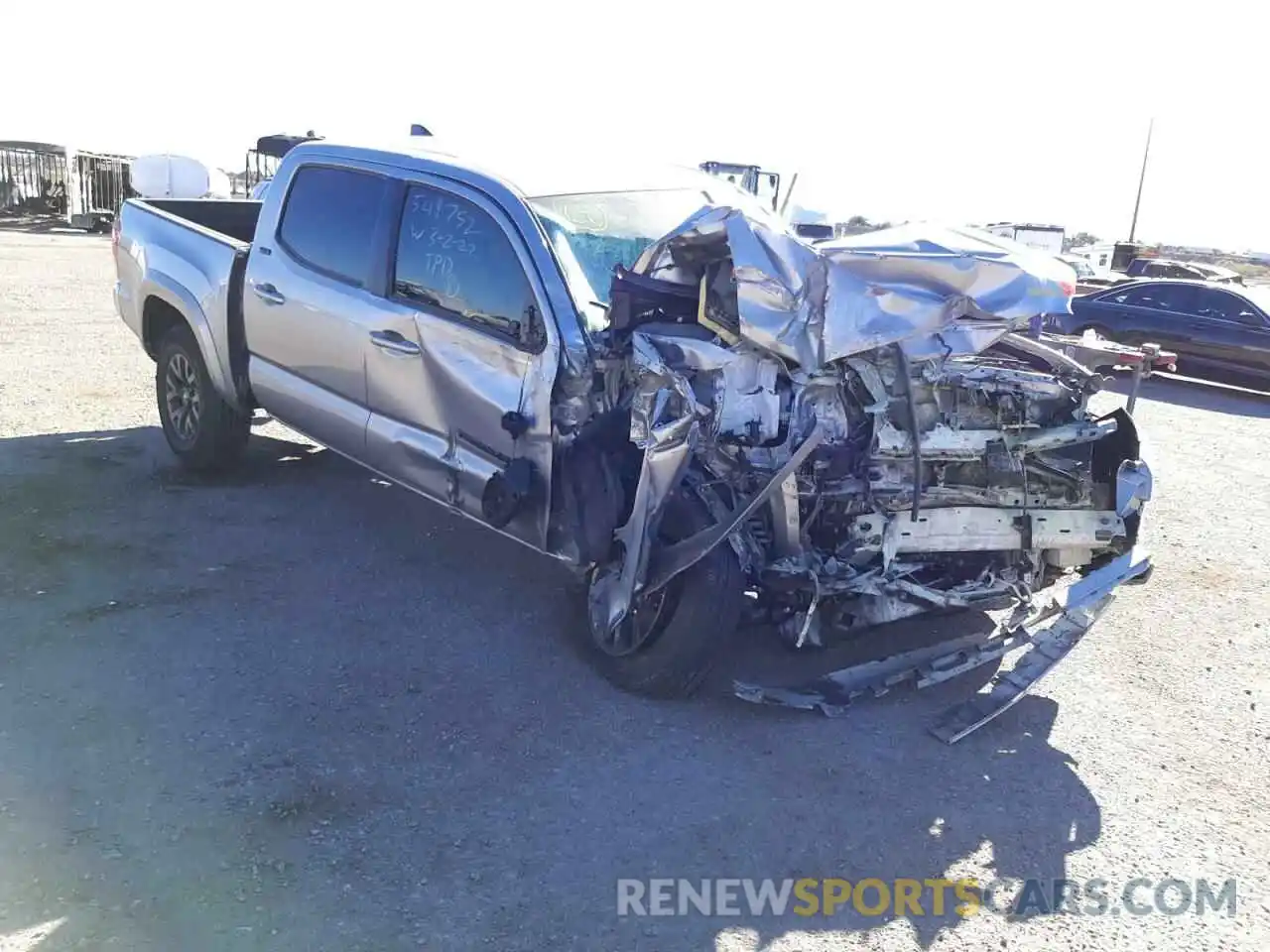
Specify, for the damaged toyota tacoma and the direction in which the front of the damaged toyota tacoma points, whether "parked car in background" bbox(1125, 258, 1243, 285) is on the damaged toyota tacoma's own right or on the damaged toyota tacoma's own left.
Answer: on the damaged toyota tacoma's own left

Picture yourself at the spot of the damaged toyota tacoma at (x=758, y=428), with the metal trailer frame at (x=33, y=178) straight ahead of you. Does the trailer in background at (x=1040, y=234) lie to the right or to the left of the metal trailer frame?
right

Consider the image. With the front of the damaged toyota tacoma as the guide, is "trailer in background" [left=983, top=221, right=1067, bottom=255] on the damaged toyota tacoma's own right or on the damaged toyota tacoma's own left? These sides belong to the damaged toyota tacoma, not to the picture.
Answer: on the damaged toyota tacoma's own left

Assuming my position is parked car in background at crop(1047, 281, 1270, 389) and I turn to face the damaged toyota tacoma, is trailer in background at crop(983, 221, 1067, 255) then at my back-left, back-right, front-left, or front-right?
back-right

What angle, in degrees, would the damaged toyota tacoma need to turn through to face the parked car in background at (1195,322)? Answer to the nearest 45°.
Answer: approximately 90° to its left

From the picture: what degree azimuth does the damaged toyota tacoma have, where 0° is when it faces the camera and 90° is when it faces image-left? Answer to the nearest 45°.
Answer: approximately 315°

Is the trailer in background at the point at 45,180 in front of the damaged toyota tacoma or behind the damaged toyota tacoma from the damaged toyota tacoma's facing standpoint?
behind
